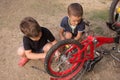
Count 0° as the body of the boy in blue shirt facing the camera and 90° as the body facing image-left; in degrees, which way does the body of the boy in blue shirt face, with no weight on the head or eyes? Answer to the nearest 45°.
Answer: approximately 0°
